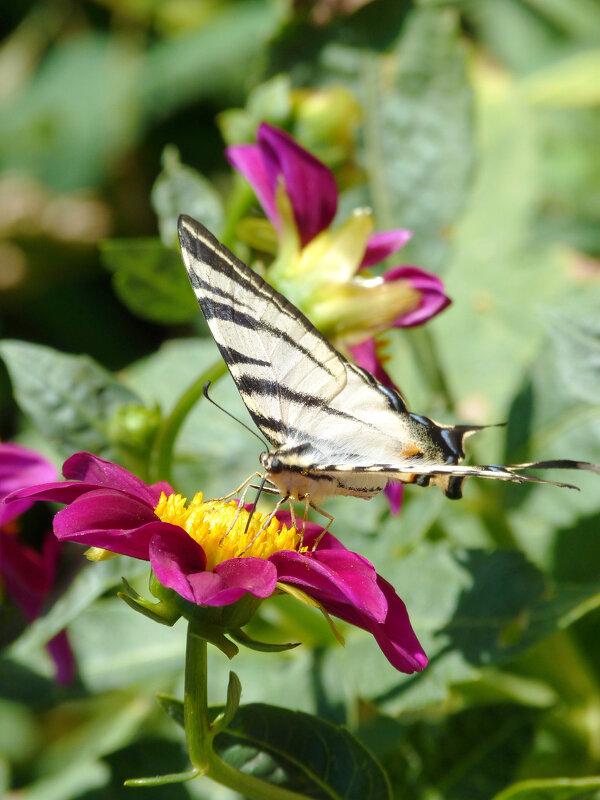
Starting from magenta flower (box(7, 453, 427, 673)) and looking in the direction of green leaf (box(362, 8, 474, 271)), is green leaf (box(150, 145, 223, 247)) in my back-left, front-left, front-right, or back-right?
front-left

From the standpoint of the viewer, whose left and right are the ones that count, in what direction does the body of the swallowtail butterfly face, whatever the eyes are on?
facing to the left of the viewer

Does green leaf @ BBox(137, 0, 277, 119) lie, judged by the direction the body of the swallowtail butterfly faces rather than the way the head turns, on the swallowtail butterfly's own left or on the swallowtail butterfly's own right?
on the swallowtail butterfly's own right
